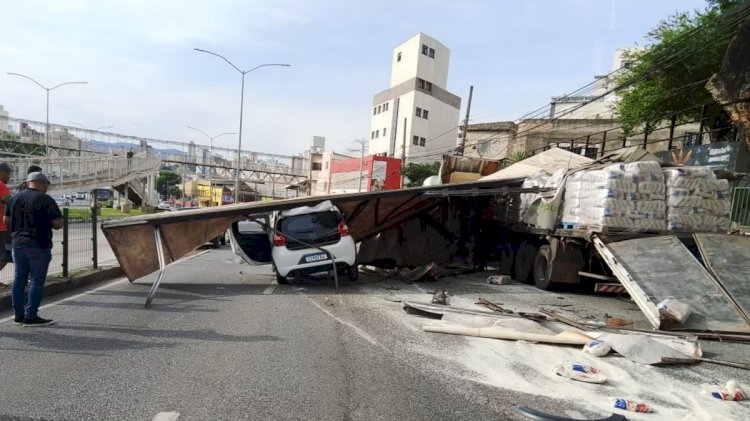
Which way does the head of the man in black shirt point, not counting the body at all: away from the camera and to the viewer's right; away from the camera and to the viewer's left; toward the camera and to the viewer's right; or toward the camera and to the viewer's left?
away from the camera and to the viewer's right

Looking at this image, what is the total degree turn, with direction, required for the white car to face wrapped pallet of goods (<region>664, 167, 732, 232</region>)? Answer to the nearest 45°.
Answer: approximately 90° to its right

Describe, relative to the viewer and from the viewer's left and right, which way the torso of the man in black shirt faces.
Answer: facing away from the viewer and to the right of the viewer

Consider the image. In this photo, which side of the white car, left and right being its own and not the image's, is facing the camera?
back
